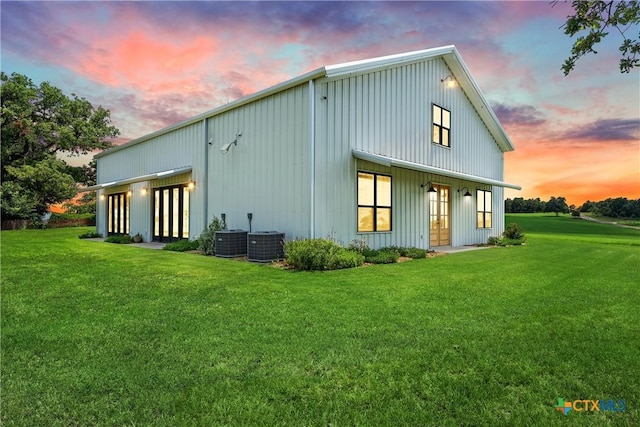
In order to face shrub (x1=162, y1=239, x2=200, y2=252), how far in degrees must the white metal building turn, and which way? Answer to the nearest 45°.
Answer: approximately 135° to its right

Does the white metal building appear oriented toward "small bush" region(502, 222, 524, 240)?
no

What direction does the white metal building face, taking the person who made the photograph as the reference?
facing the viewer and to the right of the viewer

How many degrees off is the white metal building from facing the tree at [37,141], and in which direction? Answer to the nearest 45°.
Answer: approximately 180°

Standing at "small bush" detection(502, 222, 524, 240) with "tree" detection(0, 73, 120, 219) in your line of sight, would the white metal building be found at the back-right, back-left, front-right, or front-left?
front-left

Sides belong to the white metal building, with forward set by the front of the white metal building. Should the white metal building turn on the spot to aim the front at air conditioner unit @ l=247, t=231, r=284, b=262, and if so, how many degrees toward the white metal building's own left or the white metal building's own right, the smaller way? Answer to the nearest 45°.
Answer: approximately 90° to the white metal building's own right

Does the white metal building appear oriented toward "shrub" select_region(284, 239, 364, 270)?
no

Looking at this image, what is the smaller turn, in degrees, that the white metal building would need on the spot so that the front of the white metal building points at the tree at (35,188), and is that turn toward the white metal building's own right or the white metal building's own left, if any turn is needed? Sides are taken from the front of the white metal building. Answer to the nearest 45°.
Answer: approximately 180°

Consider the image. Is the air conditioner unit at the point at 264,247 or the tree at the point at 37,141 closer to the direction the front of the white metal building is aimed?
the air conditioner unit

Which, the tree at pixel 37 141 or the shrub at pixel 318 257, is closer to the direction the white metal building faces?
the shrub
